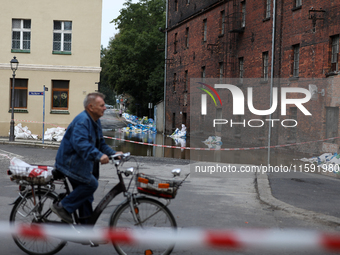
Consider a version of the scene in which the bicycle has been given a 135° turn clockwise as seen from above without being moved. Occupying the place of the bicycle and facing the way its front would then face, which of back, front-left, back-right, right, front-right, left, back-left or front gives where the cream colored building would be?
back-right

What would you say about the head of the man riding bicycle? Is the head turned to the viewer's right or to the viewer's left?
to the viewer's right

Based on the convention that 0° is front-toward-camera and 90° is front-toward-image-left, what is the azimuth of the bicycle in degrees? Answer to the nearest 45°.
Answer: approximately 270°

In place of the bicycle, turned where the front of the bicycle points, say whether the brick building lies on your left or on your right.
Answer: on your left
